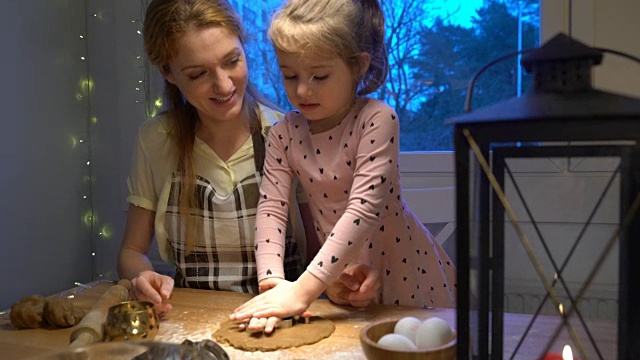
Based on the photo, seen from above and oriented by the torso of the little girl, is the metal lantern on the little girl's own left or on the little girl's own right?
on the little girl's own left

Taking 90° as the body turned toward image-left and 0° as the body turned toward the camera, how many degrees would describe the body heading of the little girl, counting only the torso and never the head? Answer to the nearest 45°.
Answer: approximately 45°

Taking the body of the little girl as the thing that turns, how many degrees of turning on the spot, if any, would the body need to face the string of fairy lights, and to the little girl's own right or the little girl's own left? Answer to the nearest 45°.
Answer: approximately 90° to the little girl's own right

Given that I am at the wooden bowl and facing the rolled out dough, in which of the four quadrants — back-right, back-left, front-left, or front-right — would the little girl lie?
front-right

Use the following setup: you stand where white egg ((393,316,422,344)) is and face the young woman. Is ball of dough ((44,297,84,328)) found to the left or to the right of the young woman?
left

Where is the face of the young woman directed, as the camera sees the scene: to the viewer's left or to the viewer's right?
to the viewer's right
